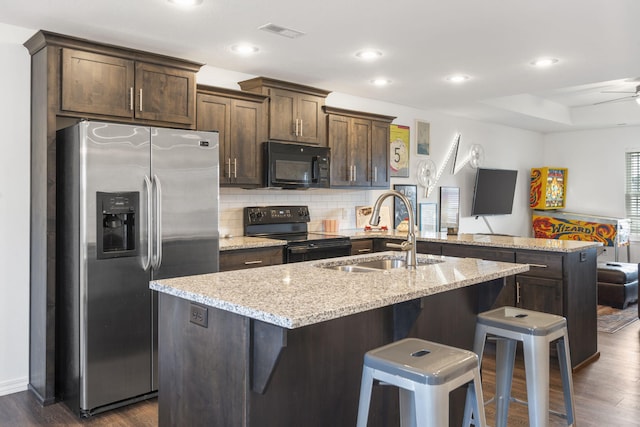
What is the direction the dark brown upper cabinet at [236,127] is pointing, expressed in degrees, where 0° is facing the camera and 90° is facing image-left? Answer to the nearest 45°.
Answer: approximately 315°

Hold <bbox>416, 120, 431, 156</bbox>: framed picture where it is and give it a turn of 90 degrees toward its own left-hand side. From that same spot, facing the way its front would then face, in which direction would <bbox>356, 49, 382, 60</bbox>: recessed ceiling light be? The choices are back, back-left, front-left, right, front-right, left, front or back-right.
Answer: back-right

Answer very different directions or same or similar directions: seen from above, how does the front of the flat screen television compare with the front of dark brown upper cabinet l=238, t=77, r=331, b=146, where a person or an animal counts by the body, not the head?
same or similar directions

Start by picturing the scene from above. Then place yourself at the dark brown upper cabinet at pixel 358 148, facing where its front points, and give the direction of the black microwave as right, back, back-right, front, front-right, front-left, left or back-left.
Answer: right

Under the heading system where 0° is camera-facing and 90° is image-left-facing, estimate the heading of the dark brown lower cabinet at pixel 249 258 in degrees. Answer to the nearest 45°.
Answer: approximately 315°

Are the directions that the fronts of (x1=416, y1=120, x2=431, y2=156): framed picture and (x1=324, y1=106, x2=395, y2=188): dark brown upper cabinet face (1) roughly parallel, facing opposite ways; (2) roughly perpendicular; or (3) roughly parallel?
roughly parallel

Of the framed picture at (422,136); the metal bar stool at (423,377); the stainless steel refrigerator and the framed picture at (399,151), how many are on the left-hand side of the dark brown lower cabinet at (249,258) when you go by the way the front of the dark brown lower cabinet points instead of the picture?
2

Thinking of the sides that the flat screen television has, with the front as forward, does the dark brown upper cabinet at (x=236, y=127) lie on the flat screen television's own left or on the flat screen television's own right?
on the flat screen television's own right

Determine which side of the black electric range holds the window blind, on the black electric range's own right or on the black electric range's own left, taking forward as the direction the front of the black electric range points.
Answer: on the black electric range's own left

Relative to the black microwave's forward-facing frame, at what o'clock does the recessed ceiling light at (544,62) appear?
The recessed ceiling light is roughly at 11 o'clock from the black microwave.

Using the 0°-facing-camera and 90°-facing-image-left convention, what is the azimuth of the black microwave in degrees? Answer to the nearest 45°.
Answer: approximately 315°

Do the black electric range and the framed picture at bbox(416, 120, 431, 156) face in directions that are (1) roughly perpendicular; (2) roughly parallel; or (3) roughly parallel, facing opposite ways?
roughly parallel

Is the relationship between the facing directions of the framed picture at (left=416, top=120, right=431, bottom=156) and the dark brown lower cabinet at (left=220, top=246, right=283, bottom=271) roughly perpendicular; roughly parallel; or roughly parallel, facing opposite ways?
roughly parallel

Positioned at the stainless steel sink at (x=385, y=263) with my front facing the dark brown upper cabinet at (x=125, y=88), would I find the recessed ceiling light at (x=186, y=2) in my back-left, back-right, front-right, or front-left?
front-left

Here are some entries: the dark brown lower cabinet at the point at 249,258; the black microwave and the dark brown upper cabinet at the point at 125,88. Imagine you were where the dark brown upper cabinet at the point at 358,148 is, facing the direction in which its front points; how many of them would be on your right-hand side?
3

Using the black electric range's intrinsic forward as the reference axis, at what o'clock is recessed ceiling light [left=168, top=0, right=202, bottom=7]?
The recessed ceiling light is roughly at 2 o'clock from the black electric range.

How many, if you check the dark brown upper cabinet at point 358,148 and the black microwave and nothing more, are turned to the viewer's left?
0

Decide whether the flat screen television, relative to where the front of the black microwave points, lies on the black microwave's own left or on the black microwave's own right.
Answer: on the black microwave's own left
